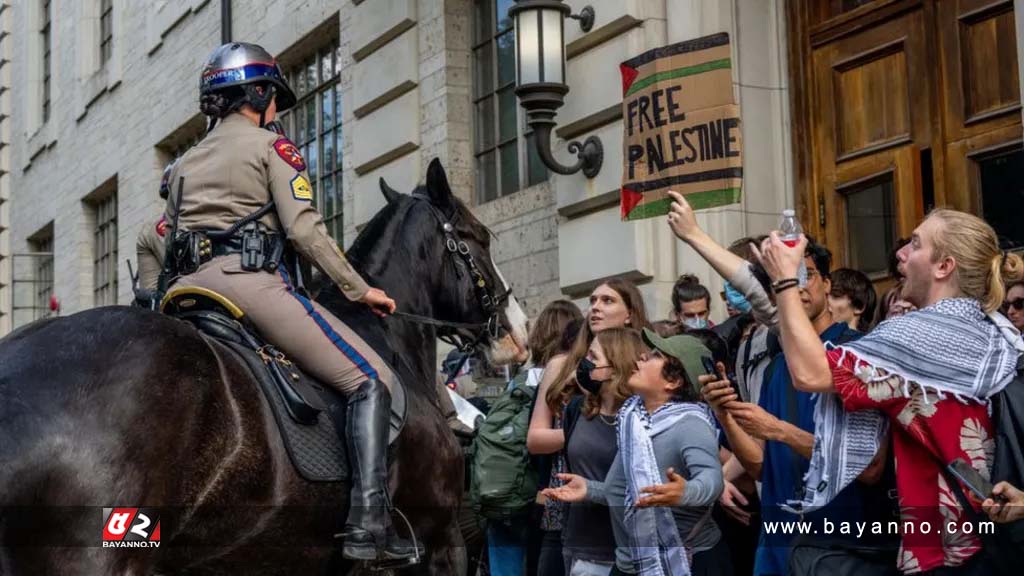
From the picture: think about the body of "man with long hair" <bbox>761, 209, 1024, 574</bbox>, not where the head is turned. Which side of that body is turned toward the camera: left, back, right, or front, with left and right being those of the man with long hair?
left

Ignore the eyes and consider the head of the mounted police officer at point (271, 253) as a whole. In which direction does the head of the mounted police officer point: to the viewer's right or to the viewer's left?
to the viewer's right

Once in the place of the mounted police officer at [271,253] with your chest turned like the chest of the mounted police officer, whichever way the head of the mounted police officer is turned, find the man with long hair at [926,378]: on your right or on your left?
on your right

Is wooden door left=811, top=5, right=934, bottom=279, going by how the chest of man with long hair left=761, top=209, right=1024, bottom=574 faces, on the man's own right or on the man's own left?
on the man's own right

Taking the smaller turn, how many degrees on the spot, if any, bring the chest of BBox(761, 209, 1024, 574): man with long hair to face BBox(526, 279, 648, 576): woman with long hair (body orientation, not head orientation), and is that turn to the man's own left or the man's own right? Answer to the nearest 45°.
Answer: approximately 45° to the man's own right

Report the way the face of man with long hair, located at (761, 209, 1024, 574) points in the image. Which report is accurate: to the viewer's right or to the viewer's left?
to the viewer's left

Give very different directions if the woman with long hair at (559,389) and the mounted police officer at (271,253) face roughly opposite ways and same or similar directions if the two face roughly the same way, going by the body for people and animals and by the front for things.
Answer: very different directions

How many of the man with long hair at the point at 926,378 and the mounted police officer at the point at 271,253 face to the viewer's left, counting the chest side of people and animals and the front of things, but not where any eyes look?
1

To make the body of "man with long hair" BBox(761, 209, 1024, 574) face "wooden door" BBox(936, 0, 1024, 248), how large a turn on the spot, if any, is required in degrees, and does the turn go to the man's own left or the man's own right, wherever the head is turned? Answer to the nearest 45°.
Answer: approximately 90° to the man's own right
